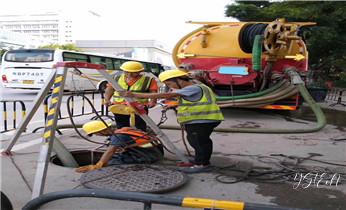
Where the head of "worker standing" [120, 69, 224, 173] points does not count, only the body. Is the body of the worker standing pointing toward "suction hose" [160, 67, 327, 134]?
no

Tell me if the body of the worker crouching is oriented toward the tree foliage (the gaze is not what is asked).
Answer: no

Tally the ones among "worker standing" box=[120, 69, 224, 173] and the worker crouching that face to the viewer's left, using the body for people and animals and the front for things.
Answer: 2

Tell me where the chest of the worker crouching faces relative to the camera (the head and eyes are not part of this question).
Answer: to the viewer's left

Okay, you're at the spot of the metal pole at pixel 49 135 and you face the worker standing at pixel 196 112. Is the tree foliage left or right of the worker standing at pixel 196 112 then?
left

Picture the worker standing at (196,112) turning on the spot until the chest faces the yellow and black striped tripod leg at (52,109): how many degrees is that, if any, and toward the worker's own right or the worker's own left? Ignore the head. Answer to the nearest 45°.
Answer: approximately 45° to the worker's own left

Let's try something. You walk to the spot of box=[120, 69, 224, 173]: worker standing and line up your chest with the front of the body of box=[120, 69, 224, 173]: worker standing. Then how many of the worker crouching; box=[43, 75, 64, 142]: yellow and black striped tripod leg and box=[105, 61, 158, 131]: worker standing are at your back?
0

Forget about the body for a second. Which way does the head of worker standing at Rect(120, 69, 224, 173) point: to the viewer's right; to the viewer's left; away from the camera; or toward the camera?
to the viewer's left

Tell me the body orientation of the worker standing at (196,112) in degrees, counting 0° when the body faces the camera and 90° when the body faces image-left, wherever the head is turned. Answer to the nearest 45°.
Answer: approximately 90°

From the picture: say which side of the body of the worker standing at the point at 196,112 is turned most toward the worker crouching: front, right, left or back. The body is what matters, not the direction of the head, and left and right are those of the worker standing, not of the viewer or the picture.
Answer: front
